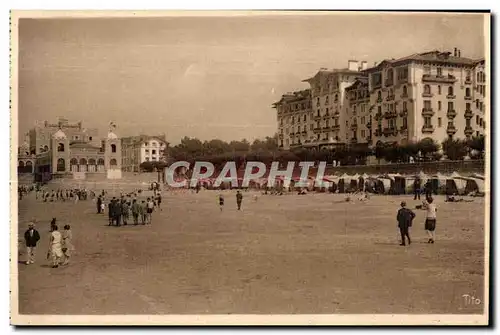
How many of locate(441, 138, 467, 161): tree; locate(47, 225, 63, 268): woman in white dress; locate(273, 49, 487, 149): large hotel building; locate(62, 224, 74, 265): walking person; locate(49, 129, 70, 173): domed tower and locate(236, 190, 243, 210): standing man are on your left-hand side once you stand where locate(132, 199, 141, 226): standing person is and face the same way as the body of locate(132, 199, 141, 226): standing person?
2

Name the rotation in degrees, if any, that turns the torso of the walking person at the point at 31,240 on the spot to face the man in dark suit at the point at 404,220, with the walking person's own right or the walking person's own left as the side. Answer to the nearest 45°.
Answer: approximately 90° to the walking person's own left

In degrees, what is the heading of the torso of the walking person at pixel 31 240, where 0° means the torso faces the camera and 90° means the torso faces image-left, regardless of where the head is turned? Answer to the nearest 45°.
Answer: approximately 0°

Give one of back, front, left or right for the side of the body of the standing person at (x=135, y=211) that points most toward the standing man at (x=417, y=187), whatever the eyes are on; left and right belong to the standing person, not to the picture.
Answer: right

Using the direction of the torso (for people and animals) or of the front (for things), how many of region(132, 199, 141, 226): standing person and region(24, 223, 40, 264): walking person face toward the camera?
1

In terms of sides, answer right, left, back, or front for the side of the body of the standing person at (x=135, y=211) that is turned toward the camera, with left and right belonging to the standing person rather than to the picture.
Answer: back
